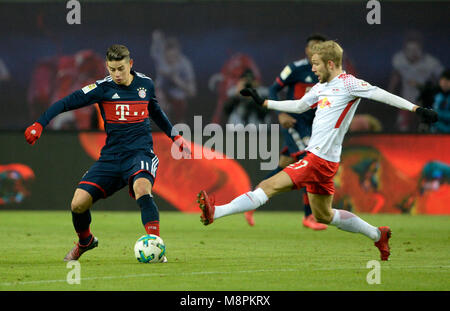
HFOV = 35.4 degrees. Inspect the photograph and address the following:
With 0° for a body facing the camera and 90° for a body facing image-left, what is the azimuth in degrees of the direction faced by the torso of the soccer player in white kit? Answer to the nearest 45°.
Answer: approximately 45°

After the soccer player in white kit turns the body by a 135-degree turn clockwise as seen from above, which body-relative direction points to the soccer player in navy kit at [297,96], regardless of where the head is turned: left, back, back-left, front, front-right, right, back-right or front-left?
front

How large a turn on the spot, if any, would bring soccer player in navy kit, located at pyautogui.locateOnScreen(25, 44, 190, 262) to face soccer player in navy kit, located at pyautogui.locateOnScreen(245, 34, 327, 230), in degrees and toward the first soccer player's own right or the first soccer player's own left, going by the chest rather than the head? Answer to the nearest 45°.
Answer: approximately 135° to the first soccer player's own left

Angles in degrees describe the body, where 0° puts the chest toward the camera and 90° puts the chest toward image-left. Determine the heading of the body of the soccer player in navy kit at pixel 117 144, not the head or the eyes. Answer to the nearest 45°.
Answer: approximately 0°
